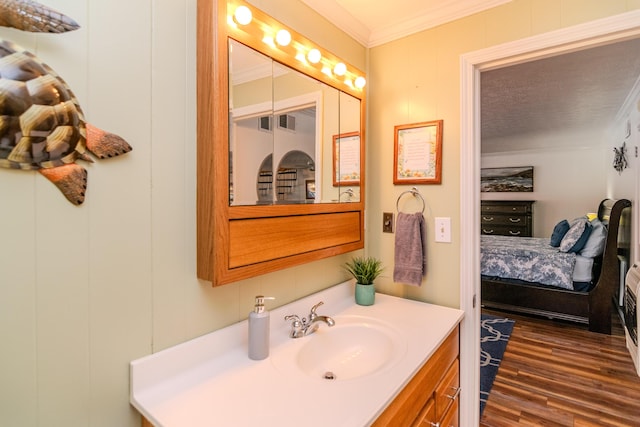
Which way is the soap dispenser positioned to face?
to the viewer's right

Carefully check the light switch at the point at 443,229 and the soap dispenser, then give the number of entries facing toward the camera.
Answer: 1

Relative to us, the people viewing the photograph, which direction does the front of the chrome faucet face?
facing the viewer and to the right of the viewer

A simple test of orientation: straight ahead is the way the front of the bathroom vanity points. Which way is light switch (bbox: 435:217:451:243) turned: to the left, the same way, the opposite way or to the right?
to the right

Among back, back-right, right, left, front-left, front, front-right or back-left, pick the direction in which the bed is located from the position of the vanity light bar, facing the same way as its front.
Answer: left

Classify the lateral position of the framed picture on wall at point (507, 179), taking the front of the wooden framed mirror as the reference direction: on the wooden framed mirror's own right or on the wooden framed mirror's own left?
on the wooden framed mirror's own left

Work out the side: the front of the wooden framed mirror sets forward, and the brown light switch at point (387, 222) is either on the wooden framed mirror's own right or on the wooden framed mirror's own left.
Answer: on the wooden framed mirror's own left

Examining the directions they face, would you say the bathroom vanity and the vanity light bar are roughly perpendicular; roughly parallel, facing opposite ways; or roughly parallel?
roughly parallel

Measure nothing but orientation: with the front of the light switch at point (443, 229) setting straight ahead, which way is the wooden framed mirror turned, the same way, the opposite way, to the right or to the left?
to the left

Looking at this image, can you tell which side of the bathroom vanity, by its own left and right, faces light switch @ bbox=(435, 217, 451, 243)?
left

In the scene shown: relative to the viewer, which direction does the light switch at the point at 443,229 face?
toward the camera
